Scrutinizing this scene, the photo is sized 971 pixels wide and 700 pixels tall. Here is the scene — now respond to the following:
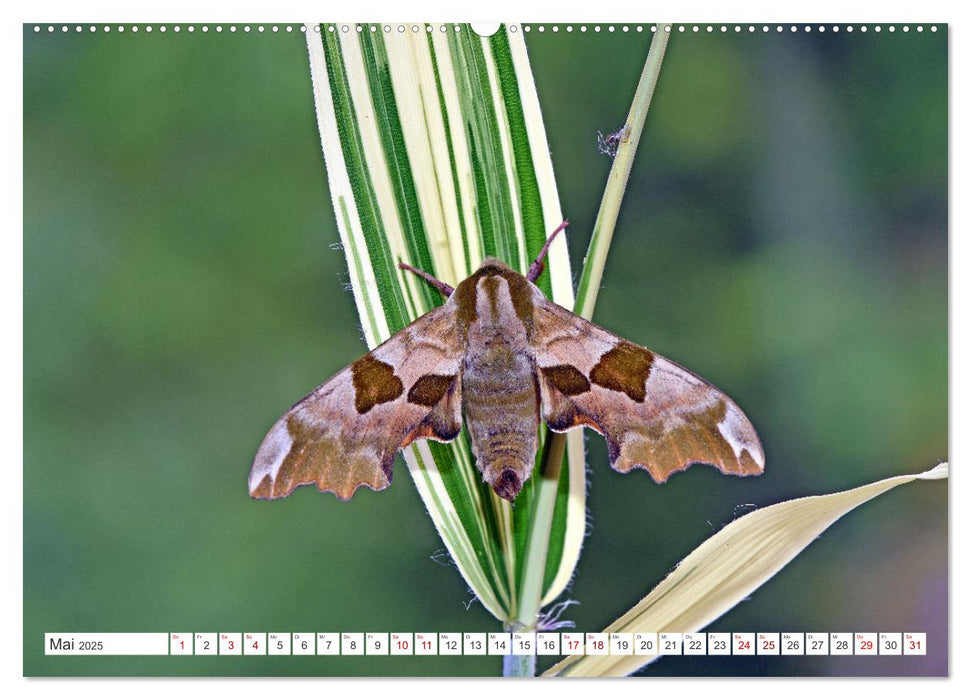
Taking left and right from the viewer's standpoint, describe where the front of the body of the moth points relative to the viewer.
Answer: facing away from the viewer
